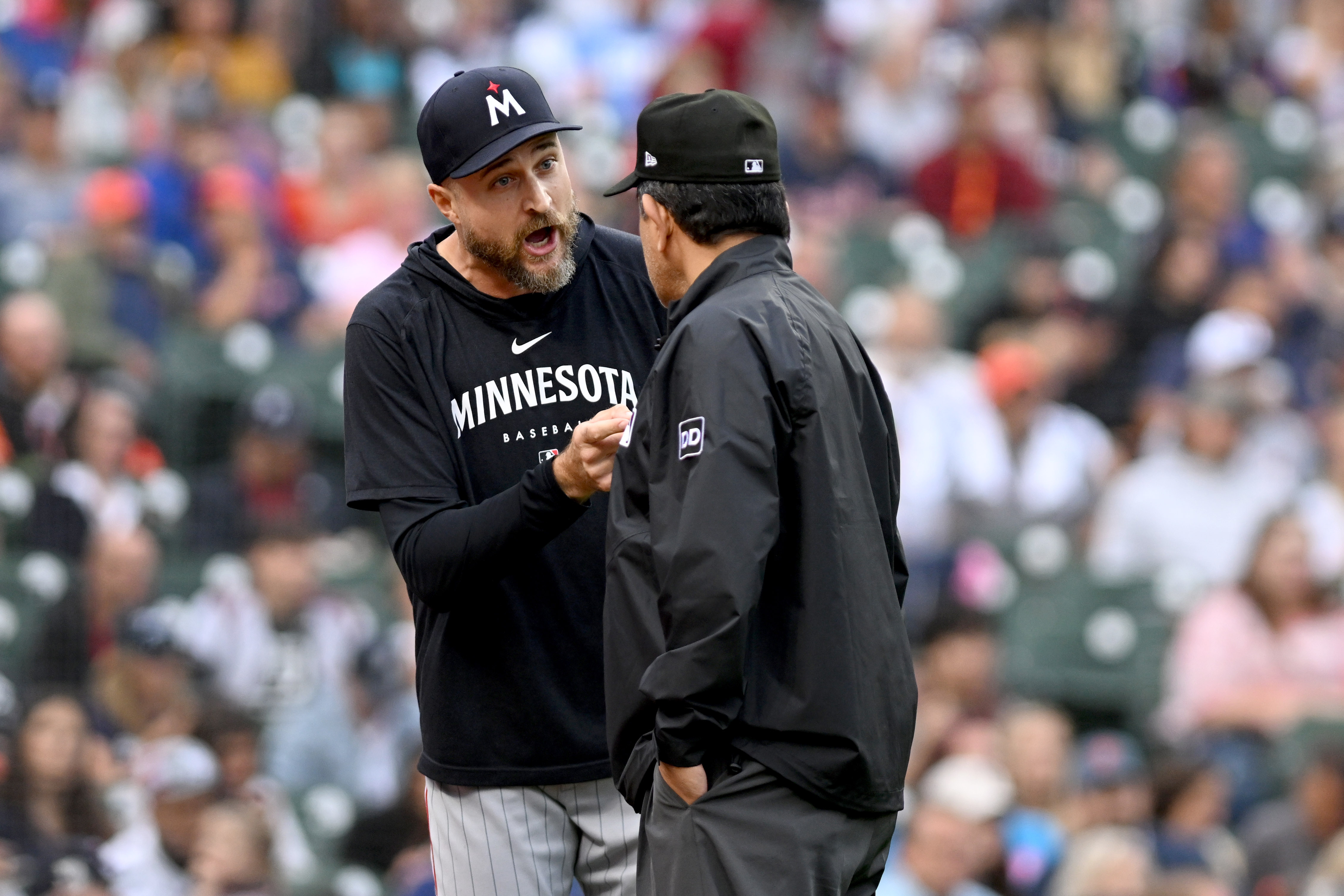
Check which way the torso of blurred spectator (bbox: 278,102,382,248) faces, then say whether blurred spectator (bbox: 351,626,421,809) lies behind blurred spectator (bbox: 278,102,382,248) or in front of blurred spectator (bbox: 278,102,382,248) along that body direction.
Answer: in front

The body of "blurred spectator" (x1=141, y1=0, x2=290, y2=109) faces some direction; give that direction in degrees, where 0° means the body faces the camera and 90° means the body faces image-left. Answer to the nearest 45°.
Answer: approximately 0°

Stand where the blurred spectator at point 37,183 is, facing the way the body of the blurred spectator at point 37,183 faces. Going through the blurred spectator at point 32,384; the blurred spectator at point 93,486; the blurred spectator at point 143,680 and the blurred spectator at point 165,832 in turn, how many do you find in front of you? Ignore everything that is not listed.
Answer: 4

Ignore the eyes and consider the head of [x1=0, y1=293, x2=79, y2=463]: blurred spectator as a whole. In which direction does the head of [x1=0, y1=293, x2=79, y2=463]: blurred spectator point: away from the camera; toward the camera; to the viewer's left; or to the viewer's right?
toward the camera

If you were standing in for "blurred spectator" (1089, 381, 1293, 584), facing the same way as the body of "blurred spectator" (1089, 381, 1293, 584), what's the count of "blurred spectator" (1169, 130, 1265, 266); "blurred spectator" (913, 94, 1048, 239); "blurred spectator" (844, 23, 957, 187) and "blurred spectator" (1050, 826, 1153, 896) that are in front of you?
1

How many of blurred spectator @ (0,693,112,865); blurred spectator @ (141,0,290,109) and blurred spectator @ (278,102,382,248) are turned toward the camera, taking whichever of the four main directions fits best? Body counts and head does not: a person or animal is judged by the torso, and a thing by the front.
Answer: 3

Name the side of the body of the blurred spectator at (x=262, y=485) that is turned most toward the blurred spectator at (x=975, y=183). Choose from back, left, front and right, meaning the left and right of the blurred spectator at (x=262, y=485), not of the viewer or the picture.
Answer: left

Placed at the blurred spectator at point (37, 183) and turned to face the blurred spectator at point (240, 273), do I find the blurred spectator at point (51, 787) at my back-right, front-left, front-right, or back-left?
front-right

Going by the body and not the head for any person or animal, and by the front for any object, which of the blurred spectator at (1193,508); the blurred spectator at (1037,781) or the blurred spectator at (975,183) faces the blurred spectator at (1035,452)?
the blurred spectator at (975,183)

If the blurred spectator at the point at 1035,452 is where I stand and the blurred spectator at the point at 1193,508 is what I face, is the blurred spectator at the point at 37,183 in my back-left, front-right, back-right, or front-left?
back-right

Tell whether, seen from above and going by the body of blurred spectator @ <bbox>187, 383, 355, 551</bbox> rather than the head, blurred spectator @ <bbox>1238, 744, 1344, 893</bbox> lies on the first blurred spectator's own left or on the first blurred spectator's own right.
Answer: on the first blurred spectator's own left

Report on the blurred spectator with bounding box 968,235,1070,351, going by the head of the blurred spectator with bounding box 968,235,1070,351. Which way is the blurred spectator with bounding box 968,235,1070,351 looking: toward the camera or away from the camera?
toward the camera

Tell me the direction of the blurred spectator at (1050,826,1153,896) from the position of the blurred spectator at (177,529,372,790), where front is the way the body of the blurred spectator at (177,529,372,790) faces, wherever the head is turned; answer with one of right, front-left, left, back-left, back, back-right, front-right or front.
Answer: front-left

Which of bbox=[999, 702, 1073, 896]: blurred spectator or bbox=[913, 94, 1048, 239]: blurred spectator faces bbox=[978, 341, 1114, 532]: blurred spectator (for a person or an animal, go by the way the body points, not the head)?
bbox=[913, 94, 1048, 239]: blurred spectator

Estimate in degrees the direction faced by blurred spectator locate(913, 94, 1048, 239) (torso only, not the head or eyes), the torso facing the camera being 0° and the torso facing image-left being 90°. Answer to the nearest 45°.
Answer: approximately 0°

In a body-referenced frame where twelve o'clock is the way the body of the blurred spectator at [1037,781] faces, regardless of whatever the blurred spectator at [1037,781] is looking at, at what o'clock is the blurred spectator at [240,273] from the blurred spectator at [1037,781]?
the blurred spectator at [240,273] is roughly at 4 o'clock from the blurred spectator at [1037,781].

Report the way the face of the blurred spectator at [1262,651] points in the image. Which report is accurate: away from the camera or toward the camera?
toward the camera
